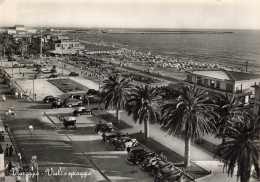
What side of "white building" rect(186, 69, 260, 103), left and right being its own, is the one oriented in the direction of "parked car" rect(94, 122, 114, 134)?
front

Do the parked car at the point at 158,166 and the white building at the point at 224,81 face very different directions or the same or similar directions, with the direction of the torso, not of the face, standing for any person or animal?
very different directions

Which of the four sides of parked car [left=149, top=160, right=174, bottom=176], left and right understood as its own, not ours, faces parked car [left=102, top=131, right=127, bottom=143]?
left

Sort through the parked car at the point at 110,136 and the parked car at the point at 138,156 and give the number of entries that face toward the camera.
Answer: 0

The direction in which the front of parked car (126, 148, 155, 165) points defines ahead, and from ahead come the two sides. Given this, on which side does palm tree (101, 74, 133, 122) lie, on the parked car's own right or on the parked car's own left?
on the parked car's own left

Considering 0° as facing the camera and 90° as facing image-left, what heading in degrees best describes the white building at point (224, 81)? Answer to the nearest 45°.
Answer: approximately 45°

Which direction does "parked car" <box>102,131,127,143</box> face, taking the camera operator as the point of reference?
facing away from the viewer and to the right of the viewer

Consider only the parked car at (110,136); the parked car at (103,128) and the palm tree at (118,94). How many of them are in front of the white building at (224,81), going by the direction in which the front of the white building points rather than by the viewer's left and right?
3

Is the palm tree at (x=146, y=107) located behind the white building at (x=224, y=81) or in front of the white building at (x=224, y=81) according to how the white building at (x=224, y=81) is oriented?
in front

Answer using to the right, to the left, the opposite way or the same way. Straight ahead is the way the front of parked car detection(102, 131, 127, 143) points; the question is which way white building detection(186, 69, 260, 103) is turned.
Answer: the opposite way

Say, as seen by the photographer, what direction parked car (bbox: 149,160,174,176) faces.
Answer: facing away from the viewer and to the right of the viewer

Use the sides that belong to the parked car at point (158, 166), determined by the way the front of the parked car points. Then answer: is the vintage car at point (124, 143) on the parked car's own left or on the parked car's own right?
on the parked car's own left

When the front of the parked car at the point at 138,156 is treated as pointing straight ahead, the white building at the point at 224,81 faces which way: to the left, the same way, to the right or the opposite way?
the opposite way
